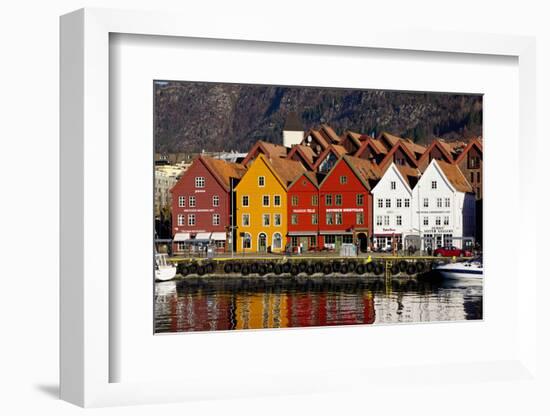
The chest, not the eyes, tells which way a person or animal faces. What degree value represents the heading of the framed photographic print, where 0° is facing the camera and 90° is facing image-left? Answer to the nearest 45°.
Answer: approximately 315°
